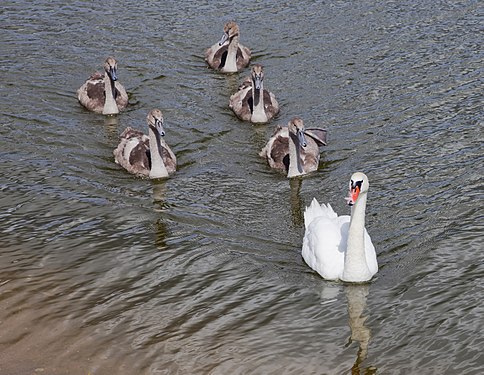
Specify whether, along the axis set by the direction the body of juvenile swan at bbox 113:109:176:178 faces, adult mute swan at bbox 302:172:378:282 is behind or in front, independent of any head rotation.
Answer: in front

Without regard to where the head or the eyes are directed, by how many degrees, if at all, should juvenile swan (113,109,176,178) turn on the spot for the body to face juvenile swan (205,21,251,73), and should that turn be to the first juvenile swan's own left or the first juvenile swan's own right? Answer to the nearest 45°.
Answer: approximately 90° to the first juvenile swan's own left

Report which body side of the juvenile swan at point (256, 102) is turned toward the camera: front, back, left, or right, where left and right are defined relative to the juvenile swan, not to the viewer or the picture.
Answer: front

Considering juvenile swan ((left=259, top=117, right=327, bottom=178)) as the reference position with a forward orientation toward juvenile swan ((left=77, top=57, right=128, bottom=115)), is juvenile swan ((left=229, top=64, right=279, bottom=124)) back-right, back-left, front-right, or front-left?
front-right

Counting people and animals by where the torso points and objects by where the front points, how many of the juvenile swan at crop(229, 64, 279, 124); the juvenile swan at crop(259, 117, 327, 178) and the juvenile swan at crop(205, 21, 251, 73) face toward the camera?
3

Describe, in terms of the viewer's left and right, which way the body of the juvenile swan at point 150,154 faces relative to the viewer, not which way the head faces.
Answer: facing the viewer and to the right of the viewer

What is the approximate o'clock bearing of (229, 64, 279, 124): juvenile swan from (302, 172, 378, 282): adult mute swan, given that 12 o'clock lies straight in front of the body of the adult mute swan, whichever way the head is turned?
The juvenile swan is roughly at 7 o'clock from the adult mute swan.

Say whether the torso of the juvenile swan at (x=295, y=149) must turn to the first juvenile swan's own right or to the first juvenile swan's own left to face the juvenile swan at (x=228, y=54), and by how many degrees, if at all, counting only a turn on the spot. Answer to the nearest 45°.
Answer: approximately 180°

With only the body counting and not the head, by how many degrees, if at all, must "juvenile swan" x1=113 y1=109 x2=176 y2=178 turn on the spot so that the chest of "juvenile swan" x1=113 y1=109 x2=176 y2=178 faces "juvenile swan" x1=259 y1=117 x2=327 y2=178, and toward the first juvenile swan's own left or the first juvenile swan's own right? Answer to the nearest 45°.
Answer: approximately 45° to the first juvenile swan's own left

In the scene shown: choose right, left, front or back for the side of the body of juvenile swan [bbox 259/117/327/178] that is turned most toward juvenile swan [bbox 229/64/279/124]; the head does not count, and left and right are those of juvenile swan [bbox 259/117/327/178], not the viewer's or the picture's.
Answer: back

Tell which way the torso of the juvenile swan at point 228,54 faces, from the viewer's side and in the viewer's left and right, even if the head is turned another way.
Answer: facing the viewer

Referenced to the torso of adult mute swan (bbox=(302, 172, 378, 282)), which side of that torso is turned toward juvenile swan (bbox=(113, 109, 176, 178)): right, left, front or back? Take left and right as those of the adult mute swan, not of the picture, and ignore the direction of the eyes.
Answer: back

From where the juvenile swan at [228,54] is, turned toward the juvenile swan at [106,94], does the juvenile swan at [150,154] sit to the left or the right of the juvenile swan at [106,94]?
left

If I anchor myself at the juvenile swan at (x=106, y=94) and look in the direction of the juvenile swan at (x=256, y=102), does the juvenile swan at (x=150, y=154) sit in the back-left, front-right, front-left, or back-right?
front-right
